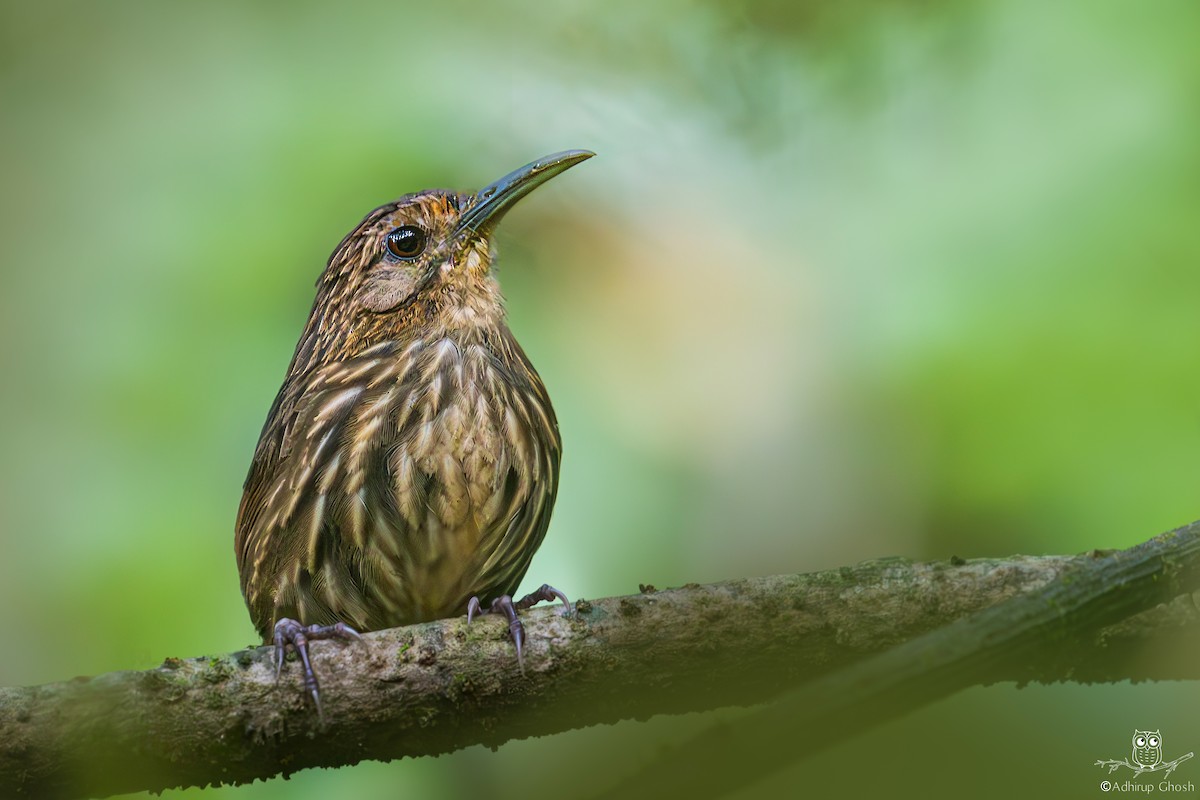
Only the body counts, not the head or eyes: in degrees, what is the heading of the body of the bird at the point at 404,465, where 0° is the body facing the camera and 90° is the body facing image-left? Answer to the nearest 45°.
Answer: approximately 315°
